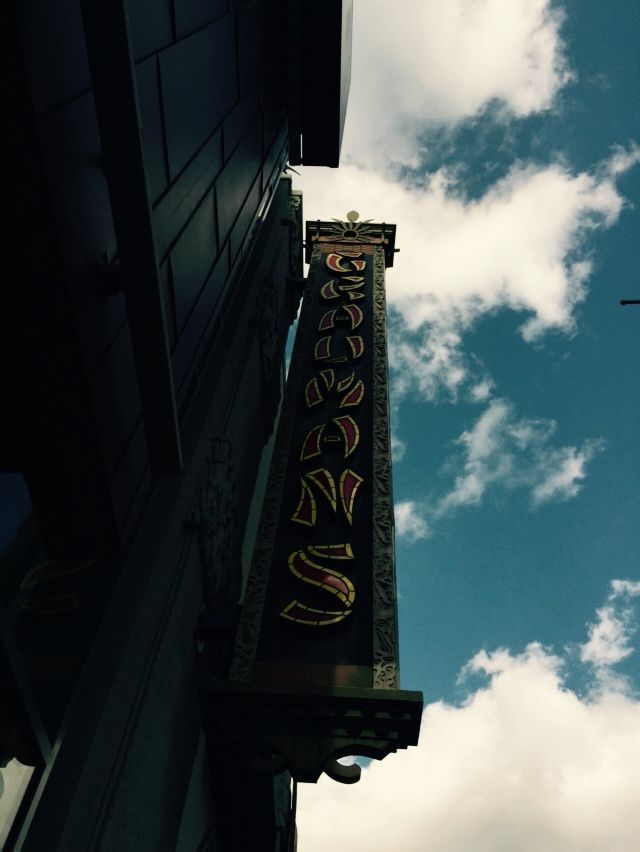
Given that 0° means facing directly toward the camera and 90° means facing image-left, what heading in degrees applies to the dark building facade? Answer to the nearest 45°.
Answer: approximately 270°
